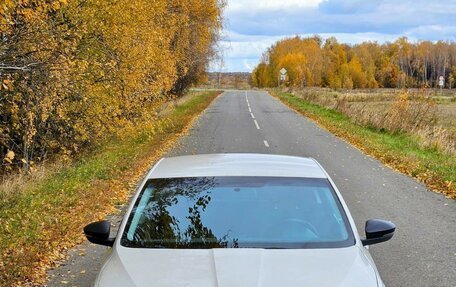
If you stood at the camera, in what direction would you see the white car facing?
facing the viewer

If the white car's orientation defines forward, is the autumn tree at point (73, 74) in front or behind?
behind
